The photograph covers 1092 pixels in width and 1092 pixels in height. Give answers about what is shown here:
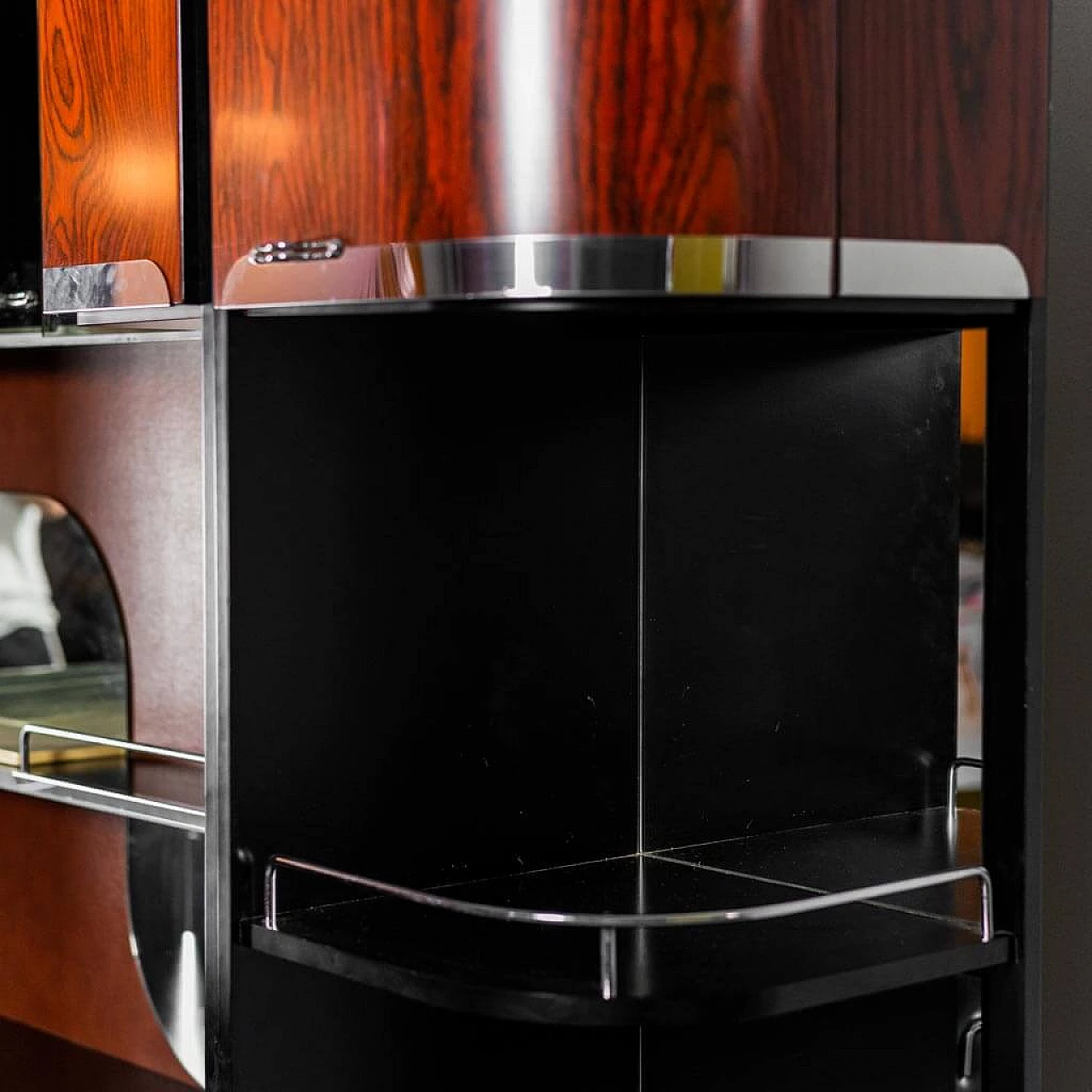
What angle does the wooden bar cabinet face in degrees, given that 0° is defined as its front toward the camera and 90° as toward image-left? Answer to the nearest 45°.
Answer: approximately 0°
